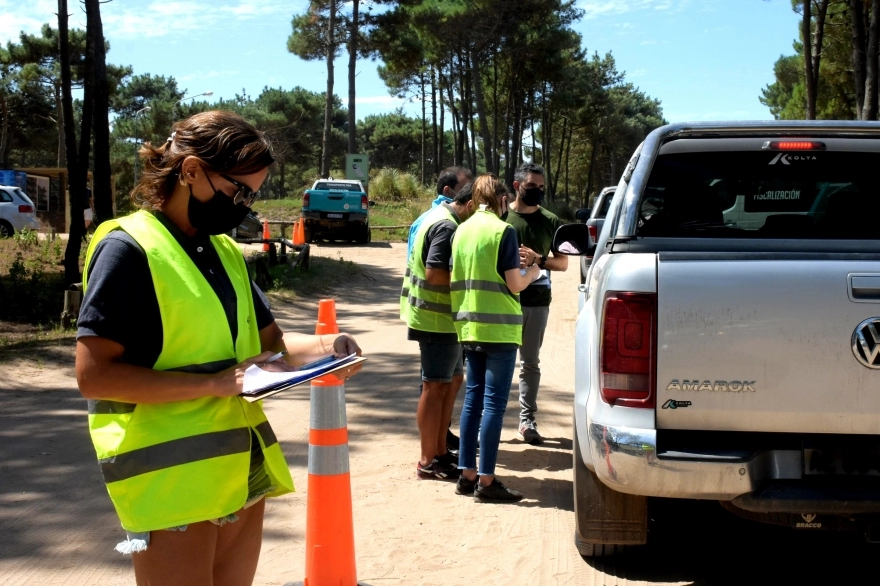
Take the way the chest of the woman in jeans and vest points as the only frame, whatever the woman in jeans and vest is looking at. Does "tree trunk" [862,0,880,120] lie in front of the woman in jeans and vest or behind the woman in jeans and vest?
in front

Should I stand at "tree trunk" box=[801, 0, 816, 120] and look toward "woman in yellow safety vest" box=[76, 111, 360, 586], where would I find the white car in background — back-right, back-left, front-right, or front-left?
front-right

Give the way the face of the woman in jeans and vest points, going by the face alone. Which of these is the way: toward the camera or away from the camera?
away from the camera

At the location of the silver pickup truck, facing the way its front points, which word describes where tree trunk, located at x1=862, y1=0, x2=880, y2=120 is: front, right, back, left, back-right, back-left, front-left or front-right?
front

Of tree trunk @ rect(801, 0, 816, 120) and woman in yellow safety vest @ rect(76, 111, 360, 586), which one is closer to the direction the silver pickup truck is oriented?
the tree trunk

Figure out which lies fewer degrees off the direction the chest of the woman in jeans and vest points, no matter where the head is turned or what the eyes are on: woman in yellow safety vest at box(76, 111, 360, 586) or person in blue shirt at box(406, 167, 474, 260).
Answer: the person in blue shirt

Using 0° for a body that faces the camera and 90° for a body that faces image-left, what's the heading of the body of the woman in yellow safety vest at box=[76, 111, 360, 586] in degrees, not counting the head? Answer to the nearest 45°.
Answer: approximately 315°

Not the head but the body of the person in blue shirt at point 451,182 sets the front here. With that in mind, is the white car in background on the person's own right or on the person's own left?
on the person's own left

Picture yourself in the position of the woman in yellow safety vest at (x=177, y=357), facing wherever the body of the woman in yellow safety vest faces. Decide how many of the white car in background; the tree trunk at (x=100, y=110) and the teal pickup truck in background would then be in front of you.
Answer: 0

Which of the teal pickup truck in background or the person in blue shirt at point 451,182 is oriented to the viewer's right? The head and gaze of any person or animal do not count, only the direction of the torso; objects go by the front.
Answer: the person in blue shirt

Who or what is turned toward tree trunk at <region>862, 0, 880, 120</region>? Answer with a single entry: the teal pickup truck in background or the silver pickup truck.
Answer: the silver pickup truck

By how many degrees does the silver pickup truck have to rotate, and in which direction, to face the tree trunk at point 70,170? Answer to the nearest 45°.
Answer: approximately 45° to its left

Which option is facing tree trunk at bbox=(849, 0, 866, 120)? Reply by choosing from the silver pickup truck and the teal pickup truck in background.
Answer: the silver pickup truck

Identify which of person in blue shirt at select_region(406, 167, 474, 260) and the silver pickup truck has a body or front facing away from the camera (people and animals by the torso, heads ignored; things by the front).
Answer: the silver pickup truck

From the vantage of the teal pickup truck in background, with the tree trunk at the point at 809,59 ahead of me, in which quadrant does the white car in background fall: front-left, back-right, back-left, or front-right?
back-right

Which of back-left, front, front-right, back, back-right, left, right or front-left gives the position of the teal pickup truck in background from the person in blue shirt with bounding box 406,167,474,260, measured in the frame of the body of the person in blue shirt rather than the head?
left

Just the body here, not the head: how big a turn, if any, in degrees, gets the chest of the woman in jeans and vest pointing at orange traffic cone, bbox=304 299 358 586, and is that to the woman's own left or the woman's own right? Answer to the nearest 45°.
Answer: approximately 135° to the woman's own right

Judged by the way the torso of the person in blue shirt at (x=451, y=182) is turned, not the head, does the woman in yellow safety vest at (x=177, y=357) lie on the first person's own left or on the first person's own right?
on the first person's own right
